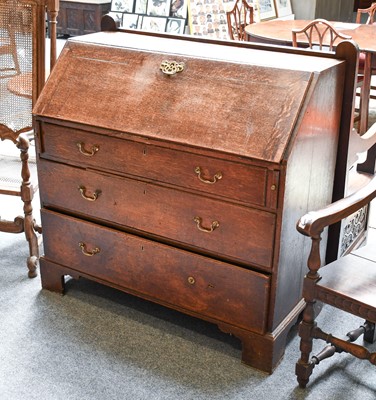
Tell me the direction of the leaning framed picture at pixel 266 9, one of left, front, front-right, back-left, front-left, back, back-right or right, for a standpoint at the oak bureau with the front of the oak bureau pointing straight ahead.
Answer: back-right

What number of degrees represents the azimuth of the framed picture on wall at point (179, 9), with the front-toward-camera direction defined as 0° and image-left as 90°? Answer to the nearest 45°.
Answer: approximately 0°

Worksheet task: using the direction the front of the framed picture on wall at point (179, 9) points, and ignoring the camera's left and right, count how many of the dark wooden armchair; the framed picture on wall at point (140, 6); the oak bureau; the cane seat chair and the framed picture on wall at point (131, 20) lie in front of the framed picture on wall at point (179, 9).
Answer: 3

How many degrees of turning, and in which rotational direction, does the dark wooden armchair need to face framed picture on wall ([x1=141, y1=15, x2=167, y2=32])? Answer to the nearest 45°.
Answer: approximately 90° to its right

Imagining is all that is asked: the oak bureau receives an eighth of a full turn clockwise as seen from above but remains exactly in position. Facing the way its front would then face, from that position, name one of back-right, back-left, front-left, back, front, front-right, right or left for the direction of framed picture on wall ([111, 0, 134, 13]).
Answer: right

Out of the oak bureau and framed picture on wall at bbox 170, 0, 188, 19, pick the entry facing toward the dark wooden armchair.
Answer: the framed picture on wall

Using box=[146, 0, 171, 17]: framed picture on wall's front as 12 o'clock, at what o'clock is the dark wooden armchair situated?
The dark wooden armchair is roughly at 12 o'clock from the framed picture on wall.

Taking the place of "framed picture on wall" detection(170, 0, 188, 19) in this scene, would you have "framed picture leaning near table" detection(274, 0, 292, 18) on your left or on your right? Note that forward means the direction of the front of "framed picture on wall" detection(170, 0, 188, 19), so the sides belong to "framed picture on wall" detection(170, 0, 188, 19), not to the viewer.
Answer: on your left

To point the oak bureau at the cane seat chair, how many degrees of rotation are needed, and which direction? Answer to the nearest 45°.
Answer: approximately 90° to its right

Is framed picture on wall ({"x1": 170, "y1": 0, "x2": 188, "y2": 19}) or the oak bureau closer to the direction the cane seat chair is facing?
the oak bureau

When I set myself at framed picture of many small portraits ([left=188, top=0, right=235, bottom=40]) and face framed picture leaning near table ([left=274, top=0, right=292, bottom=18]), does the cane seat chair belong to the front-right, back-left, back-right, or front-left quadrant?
back-right
